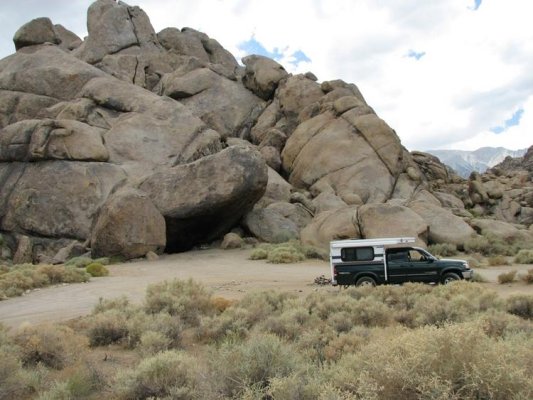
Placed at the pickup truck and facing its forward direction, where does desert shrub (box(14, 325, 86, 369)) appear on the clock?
The desert shrub is roughly at 4 o'clock from the pickup truck.

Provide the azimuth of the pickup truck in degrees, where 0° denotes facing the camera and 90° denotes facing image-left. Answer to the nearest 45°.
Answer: approximately 270°

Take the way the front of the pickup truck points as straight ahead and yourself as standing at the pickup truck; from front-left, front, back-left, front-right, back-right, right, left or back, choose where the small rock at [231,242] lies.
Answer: back-left

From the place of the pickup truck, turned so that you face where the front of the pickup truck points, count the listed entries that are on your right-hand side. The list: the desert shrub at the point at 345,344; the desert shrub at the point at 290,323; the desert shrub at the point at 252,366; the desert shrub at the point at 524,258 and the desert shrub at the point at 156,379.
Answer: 4

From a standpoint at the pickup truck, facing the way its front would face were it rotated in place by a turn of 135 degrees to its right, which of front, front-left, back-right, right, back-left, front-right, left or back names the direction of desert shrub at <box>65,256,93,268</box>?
front-right

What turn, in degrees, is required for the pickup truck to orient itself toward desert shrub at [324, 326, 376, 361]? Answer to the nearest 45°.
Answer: approximately 90° to its right

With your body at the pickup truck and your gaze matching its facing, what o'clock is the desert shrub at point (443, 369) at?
The desert shrub is roughly at 3 o'clock from the pickup truck.

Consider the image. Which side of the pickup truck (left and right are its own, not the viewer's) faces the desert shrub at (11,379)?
right

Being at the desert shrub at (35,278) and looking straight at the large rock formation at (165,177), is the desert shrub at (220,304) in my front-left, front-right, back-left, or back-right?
back-right

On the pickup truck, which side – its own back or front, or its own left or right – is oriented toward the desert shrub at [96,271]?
back

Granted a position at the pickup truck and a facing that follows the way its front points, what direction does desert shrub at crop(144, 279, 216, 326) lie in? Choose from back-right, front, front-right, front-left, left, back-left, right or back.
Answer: back-right

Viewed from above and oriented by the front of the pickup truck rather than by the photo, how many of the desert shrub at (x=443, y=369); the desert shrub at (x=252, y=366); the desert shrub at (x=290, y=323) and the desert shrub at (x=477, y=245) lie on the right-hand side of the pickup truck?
3

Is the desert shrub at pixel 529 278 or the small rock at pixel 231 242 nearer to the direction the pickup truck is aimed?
the desert shrub

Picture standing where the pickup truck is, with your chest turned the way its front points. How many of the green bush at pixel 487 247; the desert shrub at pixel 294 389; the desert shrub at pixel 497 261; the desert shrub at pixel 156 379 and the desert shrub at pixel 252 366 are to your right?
3

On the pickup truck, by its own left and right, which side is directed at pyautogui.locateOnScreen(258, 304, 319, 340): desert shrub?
right

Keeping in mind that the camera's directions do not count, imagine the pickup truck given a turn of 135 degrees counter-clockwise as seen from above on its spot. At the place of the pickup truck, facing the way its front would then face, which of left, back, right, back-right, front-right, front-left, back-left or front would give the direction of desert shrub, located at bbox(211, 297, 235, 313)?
left

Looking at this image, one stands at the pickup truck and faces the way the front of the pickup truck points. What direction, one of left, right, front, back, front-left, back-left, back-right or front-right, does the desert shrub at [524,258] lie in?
front-left

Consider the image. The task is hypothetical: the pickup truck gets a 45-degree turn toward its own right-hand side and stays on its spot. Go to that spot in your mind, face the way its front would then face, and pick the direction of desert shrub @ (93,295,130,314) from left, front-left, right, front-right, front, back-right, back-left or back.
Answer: right

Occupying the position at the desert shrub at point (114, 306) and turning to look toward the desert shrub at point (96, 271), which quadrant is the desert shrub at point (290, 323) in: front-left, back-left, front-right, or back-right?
back-right
